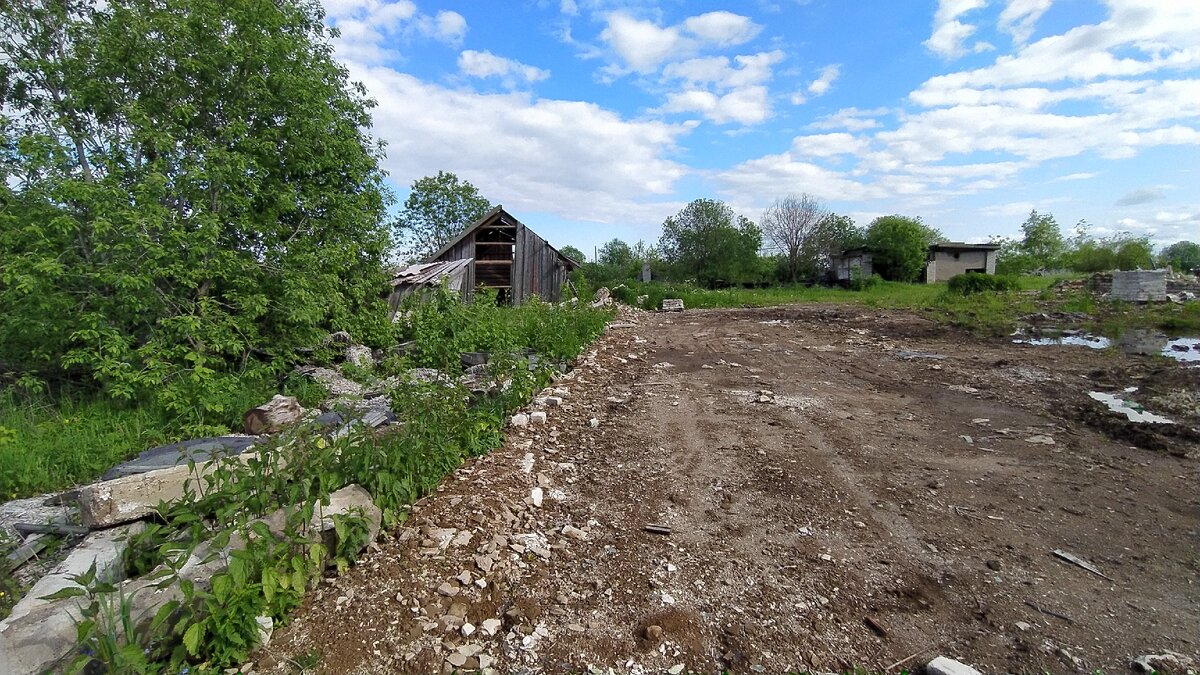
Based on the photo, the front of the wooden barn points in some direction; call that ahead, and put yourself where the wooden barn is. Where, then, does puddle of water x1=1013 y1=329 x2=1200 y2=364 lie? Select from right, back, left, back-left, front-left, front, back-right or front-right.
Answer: front-left

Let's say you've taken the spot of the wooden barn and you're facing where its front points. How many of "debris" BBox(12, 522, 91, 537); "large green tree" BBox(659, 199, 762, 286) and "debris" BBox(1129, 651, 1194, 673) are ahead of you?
2

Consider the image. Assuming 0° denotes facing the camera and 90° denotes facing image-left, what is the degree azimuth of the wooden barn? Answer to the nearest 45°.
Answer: approximately 0°

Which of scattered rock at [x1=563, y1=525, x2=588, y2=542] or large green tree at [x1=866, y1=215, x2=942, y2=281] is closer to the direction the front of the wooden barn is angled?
the scattered rock

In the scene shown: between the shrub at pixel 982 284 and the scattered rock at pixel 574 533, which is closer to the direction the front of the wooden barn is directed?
the scattered rock

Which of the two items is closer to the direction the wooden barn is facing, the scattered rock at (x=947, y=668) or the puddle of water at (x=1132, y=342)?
the scattered rock

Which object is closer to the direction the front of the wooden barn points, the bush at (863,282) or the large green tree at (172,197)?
the large green tree

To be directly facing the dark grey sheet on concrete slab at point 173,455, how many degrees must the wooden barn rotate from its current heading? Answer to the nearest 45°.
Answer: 0° — it already faces it

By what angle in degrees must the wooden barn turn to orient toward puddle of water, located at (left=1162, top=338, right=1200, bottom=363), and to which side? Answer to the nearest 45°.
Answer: approximately 45° to its left

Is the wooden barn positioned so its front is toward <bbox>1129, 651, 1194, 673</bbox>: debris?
yes
